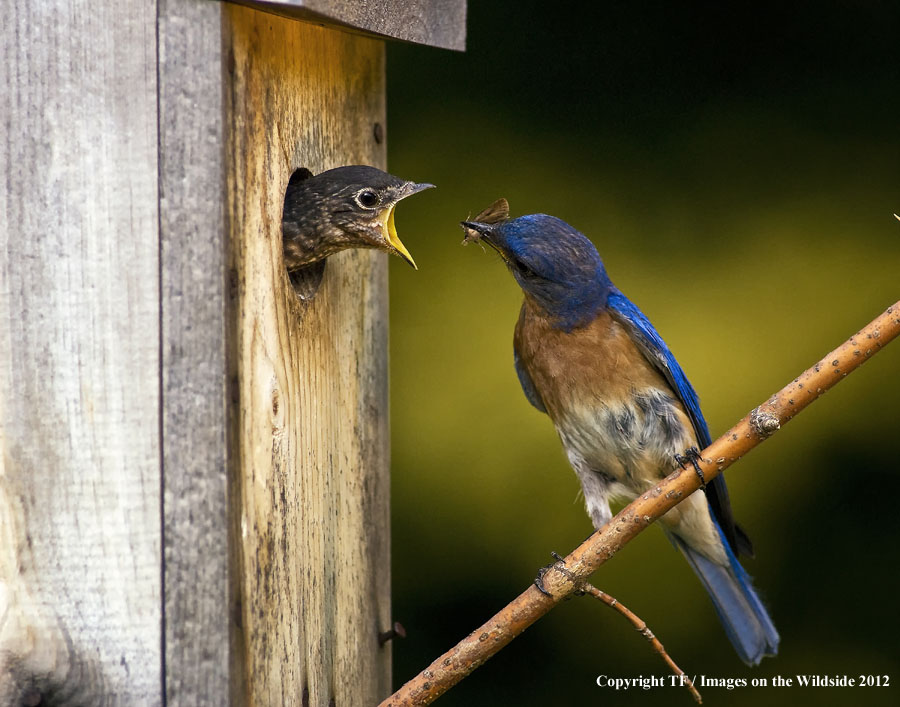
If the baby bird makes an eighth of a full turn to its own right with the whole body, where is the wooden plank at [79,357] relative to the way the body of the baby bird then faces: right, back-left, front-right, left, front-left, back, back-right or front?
right

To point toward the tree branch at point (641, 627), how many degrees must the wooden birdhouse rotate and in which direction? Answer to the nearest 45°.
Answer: approximately 45° to its left

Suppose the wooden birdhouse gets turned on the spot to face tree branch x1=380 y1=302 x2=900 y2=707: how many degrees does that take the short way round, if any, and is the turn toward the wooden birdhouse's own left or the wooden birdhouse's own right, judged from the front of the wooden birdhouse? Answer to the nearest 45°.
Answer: approximately 45° to the wooden birdhouse's own left

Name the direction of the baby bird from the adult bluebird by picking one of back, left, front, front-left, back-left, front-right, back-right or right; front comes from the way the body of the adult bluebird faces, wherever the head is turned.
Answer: front

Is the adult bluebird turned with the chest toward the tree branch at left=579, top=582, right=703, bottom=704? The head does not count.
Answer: no

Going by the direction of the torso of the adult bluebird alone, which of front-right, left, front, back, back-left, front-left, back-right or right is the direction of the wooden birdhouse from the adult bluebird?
front

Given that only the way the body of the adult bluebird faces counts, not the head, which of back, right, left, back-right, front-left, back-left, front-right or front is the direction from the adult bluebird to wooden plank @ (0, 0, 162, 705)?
front

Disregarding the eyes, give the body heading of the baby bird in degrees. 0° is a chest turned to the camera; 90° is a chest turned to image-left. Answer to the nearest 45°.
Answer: approximately 270°

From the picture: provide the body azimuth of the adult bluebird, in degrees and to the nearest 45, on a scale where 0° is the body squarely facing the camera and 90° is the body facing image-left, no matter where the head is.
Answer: approximately 45°

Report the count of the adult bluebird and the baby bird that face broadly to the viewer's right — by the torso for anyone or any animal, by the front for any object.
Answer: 1
